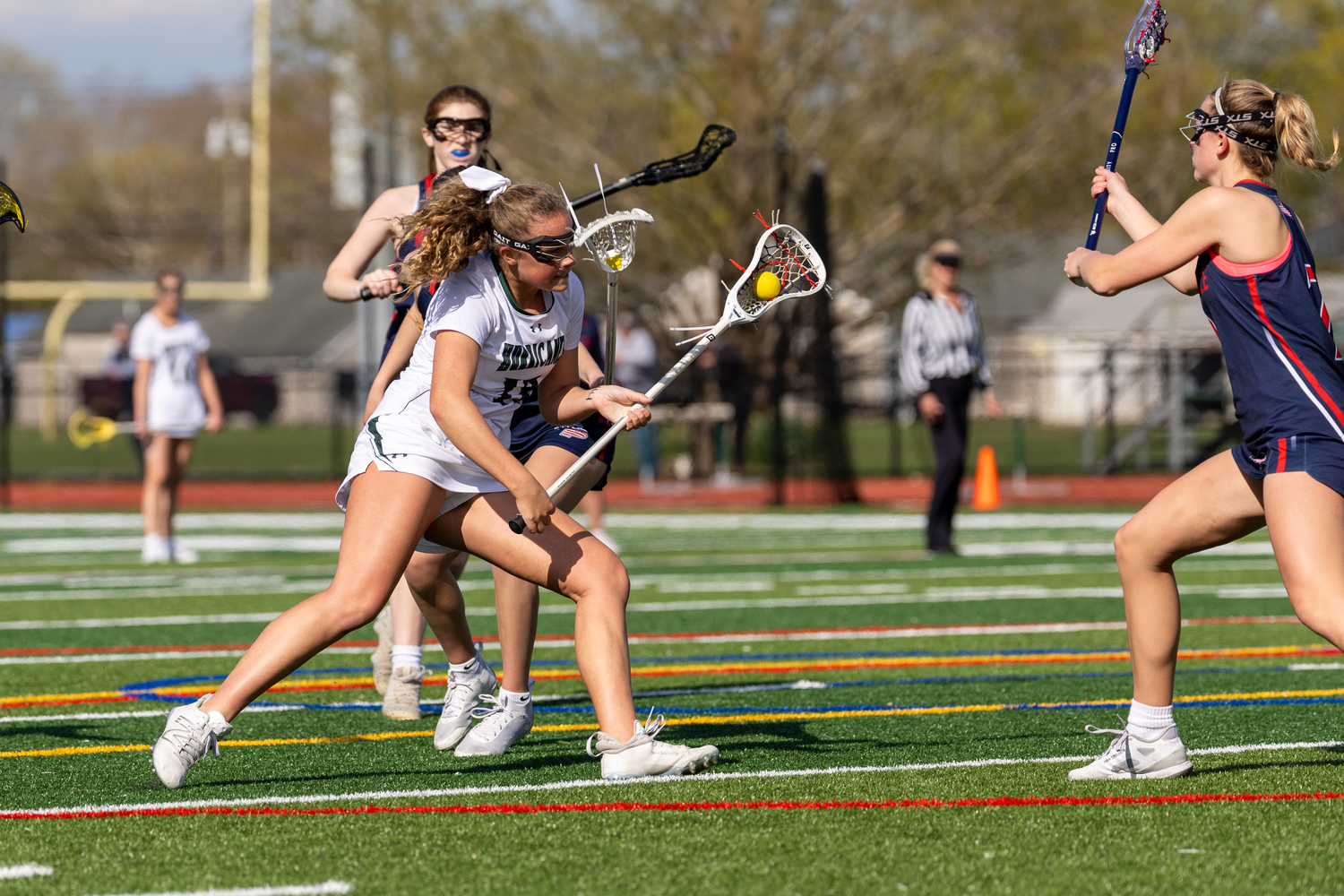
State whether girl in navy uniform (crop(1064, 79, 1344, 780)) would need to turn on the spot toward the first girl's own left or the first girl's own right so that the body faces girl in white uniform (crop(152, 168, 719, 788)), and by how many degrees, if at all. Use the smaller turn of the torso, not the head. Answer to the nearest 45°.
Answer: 0° — they already face them

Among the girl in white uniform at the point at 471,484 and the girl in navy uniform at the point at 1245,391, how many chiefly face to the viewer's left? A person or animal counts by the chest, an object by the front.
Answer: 1

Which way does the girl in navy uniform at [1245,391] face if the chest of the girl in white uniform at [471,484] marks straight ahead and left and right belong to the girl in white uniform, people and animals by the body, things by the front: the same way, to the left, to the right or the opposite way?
the opposite way

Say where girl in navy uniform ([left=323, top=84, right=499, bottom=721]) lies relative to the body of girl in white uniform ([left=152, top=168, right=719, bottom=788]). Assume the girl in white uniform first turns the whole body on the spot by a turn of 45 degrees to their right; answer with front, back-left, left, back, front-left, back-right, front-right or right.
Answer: back

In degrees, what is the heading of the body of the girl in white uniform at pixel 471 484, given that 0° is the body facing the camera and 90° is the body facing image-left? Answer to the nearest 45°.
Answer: approximately 315°

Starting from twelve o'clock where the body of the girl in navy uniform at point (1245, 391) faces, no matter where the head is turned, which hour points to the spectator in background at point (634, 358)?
The spectator in background is roughly at 2 o'clock from the girl in navy uniform.

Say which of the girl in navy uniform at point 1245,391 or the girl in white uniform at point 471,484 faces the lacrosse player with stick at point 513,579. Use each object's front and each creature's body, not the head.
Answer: the girl in navy uniform

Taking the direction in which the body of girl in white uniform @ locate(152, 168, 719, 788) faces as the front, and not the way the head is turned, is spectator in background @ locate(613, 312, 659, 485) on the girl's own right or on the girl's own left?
on the girl's own left

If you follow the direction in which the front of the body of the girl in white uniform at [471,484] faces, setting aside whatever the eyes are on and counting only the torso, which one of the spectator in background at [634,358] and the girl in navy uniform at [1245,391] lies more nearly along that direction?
the girl in navy uniform

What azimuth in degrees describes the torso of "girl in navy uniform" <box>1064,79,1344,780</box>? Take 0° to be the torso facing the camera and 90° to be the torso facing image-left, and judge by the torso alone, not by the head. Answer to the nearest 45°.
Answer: approximately 90°

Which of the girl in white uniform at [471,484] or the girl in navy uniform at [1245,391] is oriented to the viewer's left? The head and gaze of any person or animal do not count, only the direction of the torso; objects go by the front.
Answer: the girl in navy uniform
